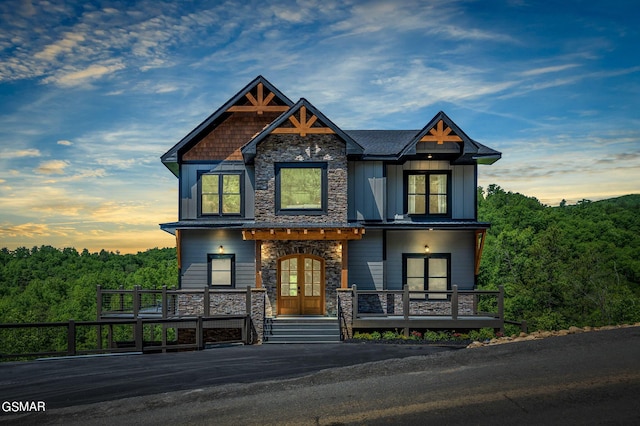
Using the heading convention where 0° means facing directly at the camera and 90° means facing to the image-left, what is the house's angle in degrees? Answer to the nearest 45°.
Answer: approximately 0°
